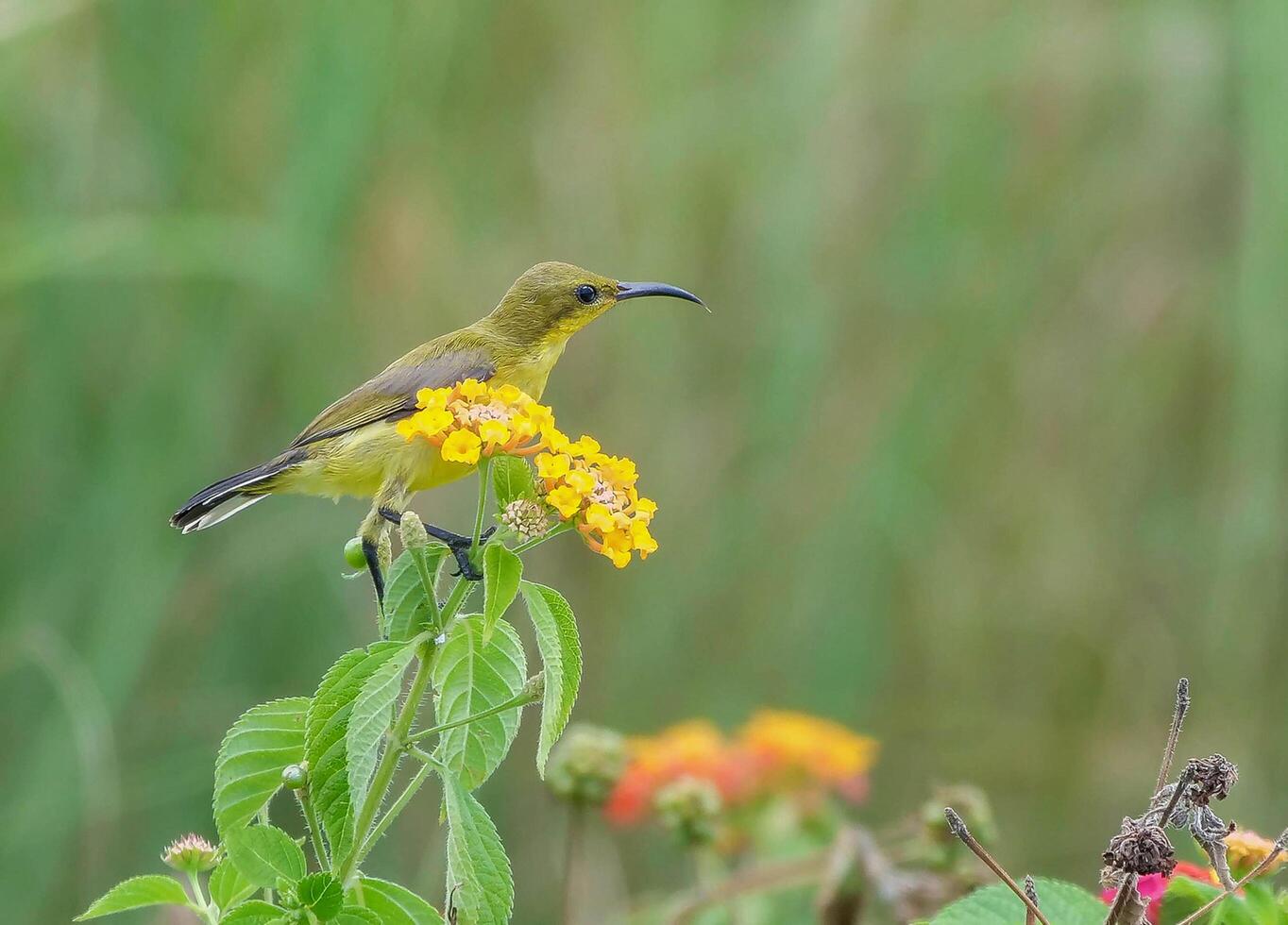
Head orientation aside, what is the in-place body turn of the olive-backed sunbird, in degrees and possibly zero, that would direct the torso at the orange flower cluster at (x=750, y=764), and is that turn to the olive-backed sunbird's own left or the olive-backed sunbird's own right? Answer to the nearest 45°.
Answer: approximately 45° to the olive-backed sunbird's own left

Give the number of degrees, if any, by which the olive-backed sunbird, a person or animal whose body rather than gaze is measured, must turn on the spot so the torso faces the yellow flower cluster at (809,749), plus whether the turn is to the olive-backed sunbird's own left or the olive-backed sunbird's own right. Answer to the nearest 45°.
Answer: approximately 45° to the olive-backed sunbird's own left

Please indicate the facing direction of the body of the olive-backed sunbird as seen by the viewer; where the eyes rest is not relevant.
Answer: to the viewer's right
